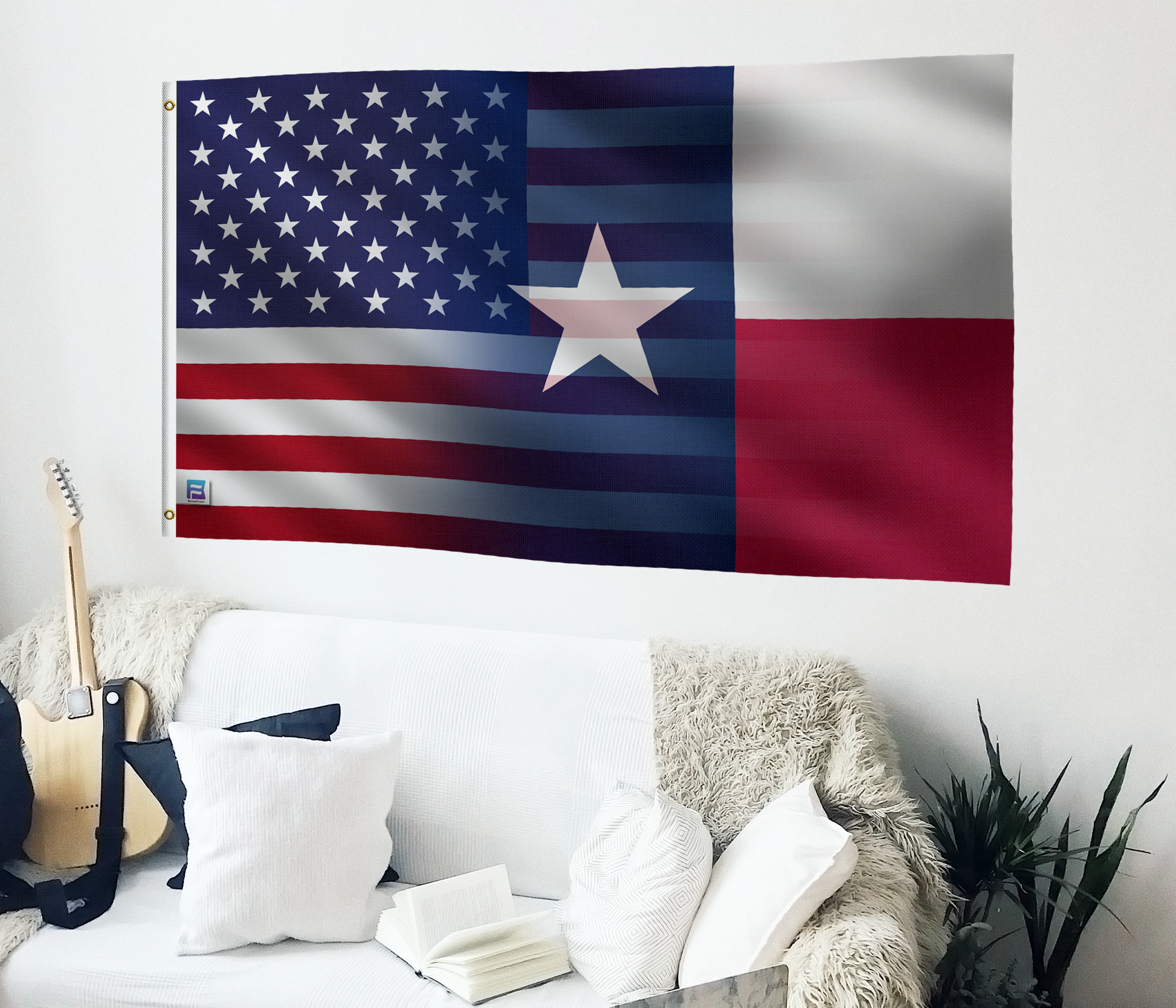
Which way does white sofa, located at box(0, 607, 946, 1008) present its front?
toward the camera
